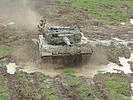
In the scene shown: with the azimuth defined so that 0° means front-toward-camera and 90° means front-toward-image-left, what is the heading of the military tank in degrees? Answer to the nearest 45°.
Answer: approximately 0°
